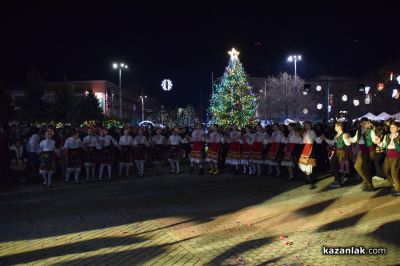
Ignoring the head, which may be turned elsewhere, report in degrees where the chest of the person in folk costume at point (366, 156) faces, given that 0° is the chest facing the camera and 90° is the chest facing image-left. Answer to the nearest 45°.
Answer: approximately 45°

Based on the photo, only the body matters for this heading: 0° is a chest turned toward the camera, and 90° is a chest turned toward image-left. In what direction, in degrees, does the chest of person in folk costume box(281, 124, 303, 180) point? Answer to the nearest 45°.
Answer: approximately 45°

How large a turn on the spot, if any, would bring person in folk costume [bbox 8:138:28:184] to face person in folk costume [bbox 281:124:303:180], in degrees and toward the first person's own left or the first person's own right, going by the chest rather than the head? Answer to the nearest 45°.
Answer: approximately 45° to the first person's own left
